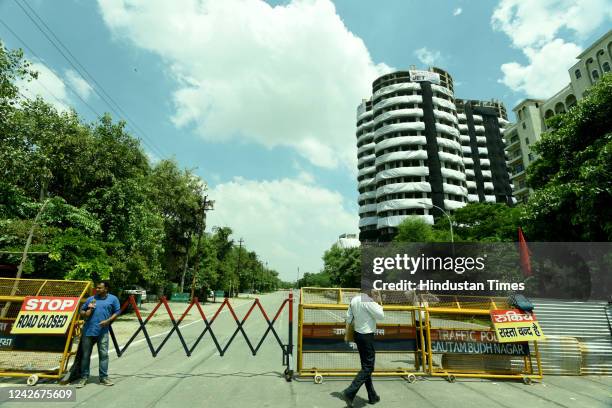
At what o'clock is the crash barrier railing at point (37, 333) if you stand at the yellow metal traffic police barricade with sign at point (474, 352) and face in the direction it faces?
The crash barrier railing is roughly at 2 o'clock from the yellow metal traffic police barricade with sign.

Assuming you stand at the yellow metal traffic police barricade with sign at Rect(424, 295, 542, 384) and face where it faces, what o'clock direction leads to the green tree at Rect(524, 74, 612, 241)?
The green tree is roughly at 7 o'clock from the yellow metal traffic police barricade with sign.

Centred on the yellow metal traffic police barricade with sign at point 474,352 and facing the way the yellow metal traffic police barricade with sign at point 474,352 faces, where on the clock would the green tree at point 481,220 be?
The green tree is roughly at 6 o'clock from the yellow metal traffic police barricade with sign.

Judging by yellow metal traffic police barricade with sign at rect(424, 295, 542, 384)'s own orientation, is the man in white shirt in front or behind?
in front

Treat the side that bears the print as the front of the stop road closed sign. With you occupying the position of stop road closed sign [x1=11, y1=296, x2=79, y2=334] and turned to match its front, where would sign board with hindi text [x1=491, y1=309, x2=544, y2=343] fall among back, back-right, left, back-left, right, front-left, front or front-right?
front-left

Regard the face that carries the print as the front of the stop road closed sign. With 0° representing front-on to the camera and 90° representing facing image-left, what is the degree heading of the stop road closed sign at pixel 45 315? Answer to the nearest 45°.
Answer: approximately 0°
